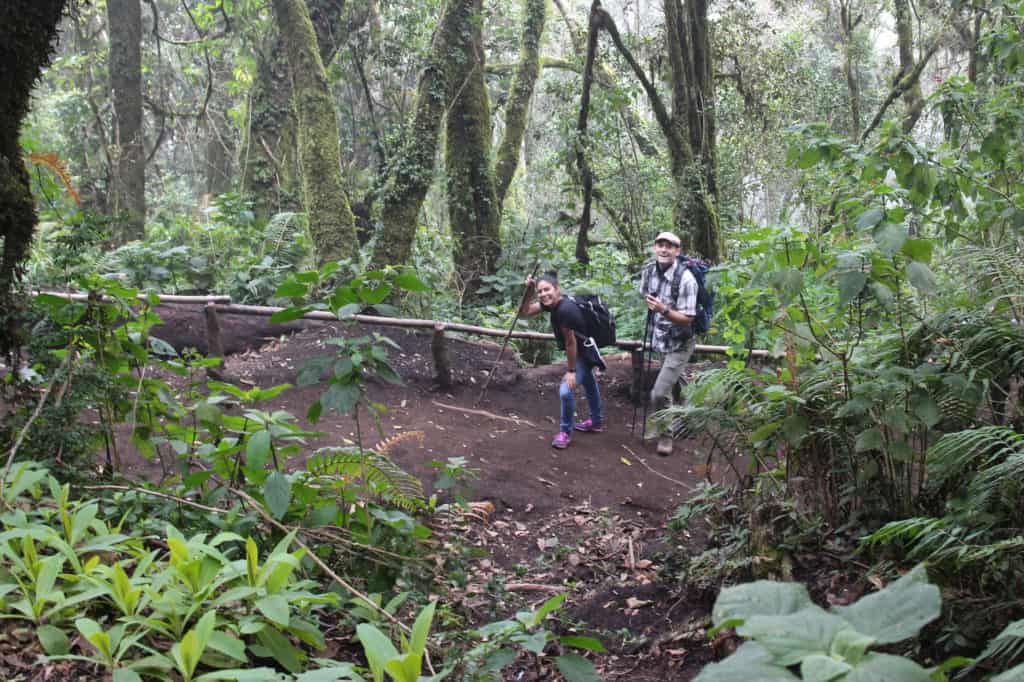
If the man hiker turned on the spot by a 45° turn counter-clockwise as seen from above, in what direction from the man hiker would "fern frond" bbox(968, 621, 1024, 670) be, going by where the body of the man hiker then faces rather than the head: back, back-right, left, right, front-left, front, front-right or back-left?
front

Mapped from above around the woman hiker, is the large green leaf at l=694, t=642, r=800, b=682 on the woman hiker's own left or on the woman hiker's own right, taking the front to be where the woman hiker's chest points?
on the woman hiker's own left

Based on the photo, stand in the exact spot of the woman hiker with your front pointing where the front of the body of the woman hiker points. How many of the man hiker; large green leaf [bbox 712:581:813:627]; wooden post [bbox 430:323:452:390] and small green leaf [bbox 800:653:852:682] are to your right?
1

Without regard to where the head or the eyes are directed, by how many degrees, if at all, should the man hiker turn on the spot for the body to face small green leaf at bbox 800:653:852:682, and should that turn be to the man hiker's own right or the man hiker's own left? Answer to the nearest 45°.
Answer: approximately 45° to the man hiker's own left

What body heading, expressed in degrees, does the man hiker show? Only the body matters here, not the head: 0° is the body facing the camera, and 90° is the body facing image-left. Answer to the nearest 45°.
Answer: approximately 45°

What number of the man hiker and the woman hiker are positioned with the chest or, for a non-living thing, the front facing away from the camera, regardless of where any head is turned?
0

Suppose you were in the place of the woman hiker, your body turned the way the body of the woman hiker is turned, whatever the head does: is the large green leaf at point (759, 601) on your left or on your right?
on your left

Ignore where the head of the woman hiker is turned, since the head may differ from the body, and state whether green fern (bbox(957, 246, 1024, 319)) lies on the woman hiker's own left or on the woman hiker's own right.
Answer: on the woman hiker's own left

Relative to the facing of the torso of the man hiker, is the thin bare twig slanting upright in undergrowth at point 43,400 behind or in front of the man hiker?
in front

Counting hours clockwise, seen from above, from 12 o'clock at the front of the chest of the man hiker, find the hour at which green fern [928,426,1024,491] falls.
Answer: The green fern is roughly at 10 o'clock from the man hiker.

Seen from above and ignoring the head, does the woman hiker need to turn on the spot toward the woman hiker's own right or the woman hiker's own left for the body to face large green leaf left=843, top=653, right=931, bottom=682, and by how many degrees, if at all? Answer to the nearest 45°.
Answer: approximately 45° to the woman hiker's own left

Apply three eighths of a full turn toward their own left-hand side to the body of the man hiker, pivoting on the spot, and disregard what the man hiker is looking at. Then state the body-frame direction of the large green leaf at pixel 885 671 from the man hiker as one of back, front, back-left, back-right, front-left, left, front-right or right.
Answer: right

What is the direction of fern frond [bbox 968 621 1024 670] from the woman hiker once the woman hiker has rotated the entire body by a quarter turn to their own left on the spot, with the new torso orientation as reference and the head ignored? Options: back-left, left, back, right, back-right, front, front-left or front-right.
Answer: front-right

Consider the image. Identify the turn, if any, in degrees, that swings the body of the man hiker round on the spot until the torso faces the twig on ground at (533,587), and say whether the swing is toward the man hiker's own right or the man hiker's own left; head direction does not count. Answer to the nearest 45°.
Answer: approximately 45° to the man hiker's own left

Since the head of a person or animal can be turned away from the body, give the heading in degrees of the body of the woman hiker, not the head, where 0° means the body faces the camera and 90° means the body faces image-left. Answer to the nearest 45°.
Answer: approximately 45°

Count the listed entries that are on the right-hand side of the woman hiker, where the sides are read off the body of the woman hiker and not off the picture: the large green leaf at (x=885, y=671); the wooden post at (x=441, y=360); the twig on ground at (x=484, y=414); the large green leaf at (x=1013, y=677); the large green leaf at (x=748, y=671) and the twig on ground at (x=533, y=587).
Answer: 2
